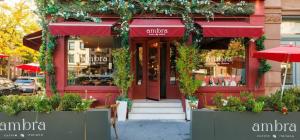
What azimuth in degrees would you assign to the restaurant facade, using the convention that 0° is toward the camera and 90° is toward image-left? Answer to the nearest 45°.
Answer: approximately 0°

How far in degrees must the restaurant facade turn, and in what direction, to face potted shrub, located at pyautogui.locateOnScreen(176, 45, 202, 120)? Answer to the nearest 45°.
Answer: approximately 45° to its left

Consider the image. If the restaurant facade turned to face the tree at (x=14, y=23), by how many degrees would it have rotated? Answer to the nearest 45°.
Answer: approximately 135° to its right

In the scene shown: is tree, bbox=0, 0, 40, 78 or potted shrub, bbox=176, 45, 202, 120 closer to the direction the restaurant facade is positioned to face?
the potted shrub
